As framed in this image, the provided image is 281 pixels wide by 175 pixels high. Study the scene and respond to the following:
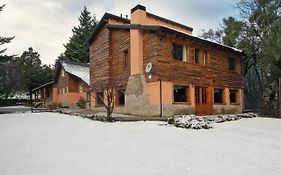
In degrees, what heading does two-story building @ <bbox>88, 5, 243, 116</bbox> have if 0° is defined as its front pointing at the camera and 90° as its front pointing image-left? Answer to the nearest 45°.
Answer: approximately 315°

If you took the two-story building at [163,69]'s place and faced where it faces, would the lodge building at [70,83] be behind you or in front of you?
behind
